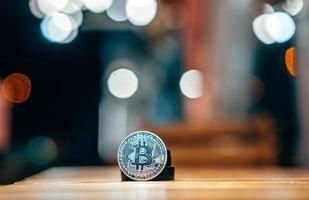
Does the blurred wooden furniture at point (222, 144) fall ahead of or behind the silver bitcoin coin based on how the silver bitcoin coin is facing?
behind

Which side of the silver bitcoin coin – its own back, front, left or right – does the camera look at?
front
